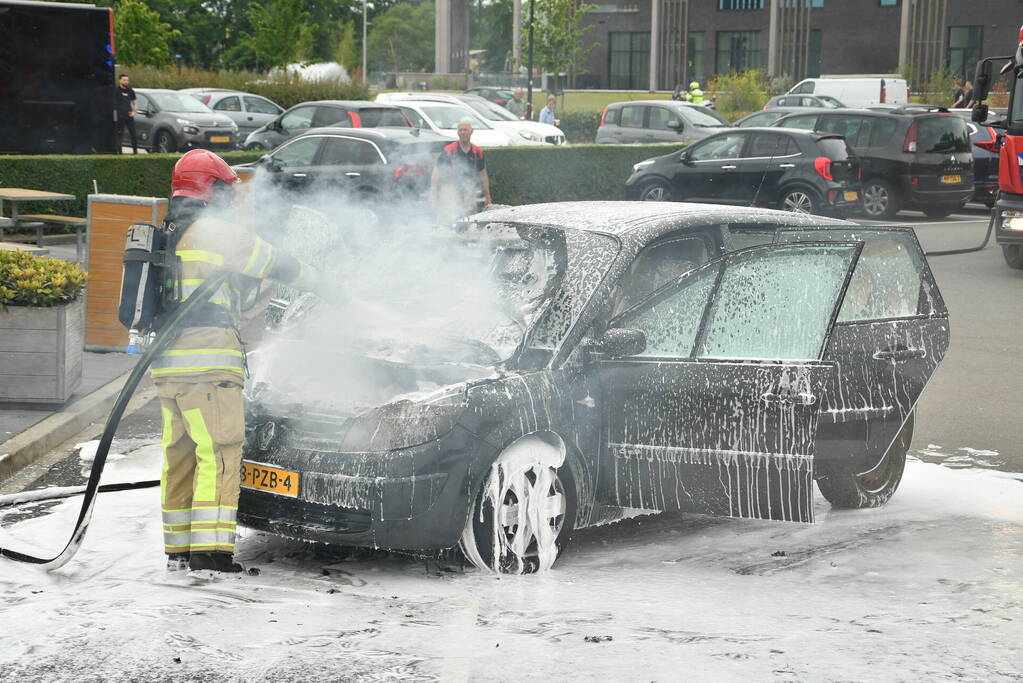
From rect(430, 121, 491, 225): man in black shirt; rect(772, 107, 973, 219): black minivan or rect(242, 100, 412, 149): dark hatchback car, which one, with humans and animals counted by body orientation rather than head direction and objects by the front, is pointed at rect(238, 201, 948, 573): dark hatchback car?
the man in black shirt

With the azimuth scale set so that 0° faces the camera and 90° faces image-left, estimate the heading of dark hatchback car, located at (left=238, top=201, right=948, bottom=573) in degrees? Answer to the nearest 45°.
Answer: approximately 45°

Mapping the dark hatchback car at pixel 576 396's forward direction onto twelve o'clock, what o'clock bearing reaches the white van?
The white van is roughly at 5 o'clock from the dark hatchback car.

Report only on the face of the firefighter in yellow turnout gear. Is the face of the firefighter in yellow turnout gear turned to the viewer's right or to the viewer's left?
to the viewer's right

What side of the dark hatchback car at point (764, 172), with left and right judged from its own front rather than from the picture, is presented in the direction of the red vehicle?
back

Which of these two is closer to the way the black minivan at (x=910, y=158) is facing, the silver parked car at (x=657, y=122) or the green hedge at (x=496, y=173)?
the silver parked car

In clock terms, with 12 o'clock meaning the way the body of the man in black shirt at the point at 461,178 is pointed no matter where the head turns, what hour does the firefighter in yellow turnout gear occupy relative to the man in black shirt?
The firefighter in yellow turnout gear is roughly at 12 o'clock from the man in black shirt.

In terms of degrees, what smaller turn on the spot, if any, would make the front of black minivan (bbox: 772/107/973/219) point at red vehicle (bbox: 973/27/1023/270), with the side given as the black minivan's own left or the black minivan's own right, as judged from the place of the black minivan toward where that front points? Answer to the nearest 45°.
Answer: approximately 135° to the black minivan's own left

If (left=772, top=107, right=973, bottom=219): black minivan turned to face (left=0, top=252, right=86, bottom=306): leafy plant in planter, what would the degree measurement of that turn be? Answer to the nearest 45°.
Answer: approximately 135° to its left

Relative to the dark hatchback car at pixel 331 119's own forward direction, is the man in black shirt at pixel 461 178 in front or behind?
behind
